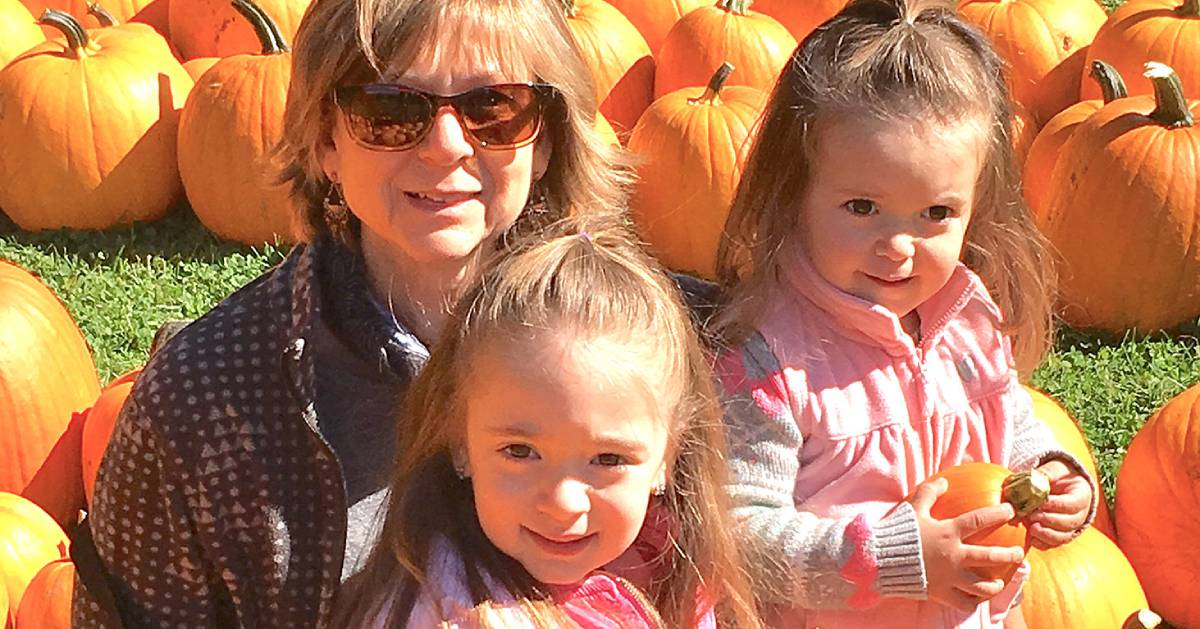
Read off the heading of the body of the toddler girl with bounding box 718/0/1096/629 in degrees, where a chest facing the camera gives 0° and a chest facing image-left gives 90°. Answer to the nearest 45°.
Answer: approximately 315°

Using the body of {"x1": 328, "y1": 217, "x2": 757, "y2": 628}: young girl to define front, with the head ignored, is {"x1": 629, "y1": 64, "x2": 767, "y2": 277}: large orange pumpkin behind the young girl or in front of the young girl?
behind

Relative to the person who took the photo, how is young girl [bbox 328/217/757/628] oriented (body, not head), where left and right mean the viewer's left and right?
facing the viewer

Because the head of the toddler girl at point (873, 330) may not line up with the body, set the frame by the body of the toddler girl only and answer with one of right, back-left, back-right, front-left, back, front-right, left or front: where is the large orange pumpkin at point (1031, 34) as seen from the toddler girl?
back-left

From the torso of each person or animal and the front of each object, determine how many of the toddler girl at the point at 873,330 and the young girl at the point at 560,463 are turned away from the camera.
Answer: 0
